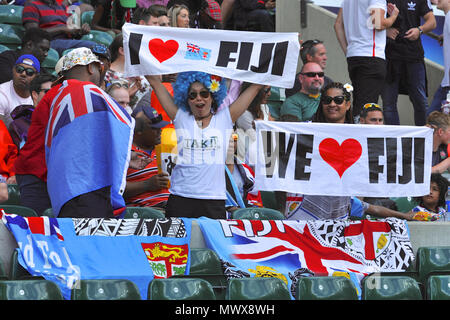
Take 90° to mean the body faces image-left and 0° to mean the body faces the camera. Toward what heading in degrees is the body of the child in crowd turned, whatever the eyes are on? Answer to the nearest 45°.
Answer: approximately 45°

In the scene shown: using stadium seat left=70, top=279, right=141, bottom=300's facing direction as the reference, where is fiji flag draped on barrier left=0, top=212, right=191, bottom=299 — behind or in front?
behind

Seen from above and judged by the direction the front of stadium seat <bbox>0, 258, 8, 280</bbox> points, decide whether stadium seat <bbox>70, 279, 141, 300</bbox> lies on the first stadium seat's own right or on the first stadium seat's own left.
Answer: on the first stadium seat's own left

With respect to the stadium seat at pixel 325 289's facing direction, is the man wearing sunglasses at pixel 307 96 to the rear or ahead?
to the rear
